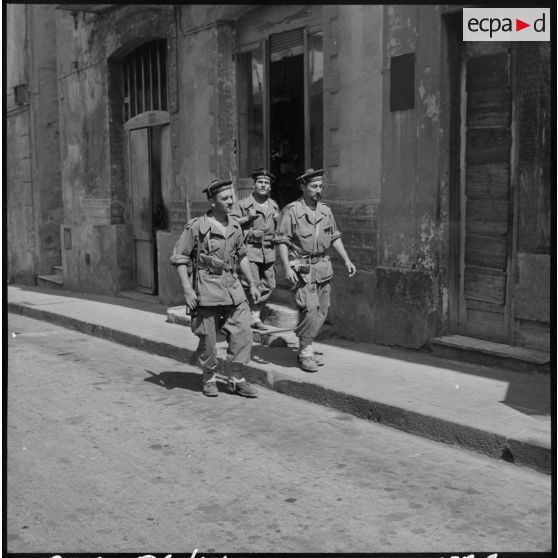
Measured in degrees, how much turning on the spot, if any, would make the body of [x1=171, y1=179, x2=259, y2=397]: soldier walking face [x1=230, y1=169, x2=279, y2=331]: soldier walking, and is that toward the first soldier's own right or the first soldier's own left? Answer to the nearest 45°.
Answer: approximately 135° to the first soldier's own left

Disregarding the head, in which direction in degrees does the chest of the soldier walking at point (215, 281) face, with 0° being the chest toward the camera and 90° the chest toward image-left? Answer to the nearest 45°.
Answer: approximately 315°

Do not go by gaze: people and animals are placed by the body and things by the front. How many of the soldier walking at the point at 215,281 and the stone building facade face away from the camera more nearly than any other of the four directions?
0

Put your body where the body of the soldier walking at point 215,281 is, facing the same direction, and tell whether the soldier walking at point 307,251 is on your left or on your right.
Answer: on your left

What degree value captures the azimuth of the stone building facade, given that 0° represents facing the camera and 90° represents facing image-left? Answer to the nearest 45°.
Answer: approximately 45°

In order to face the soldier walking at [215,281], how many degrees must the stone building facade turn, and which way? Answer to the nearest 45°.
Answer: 0° — it already faces them
